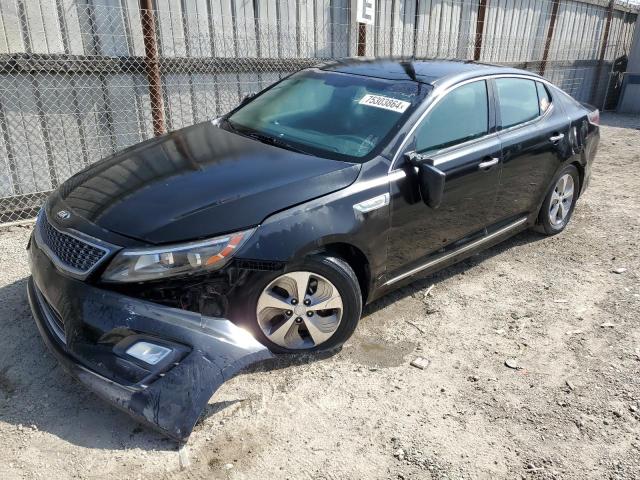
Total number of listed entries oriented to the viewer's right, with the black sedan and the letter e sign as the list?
0

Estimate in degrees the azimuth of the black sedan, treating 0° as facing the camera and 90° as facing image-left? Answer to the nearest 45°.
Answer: approximately 45°

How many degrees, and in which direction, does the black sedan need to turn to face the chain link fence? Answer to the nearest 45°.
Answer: approximately 90° to its right

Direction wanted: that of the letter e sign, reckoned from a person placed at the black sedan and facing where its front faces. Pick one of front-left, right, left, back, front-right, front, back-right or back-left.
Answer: back-right

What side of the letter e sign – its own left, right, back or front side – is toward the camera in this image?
front

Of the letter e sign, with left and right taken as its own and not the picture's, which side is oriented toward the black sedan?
front
